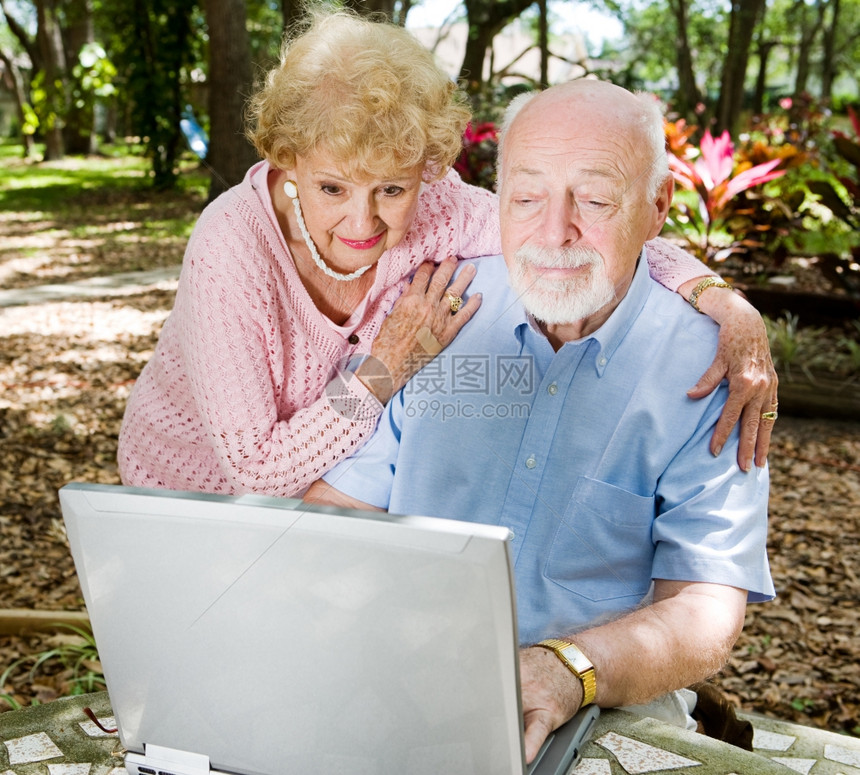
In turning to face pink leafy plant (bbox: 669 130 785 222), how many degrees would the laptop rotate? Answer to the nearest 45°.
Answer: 0° — it already faces it

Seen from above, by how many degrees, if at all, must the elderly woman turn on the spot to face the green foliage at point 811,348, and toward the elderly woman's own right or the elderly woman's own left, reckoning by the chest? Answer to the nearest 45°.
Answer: approximately 90° to the elderly woman's own left

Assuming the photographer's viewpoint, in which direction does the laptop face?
facing away from the viewer and to the right of the viewer

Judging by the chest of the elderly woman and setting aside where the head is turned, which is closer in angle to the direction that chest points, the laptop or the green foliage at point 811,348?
the laptop

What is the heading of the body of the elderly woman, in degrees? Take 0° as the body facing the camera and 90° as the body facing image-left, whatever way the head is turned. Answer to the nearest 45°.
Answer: approximately 315°

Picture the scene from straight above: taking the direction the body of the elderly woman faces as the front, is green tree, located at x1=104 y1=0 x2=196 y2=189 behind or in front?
behind

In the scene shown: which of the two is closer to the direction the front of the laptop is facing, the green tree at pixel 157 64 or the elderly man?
the elderly man
